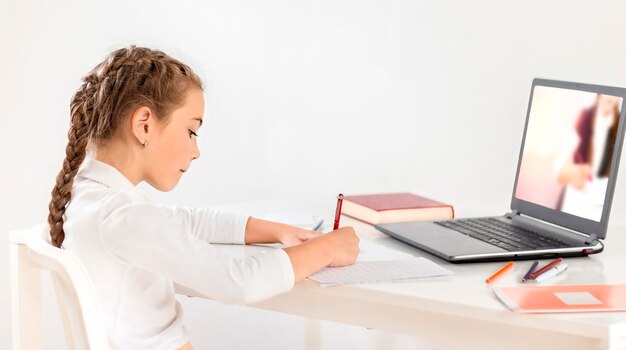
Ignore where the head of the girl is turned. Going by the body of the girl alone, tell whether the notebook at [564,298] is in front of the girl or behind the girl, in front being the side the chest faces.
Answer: in front

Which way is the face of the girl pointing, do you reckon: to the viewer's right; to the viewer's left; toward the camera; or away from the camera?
to the viewer's right

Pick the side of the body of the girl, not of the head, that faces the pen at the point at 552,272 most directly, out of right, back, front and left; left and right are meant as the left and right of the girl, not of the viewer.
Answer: front

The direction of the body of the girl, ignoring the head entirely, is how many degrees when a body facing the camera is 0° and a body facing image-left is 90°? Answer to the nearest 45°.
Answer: approximately 270°

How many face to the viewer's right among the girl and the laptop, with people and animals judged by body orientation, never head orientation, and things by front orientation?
1

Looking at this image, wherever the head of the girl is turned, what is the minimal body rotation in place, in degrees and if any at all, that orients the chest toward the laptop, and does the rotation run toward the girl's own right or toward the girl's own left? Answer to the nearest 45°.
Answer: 0° — they already face it

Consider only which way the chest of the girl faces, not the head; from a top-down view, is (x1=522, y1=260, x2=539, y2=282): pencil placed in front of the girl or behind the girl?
in front

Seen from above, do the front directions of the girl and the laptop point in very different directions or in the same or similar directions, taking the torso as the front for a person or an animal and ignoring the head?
very different directions
